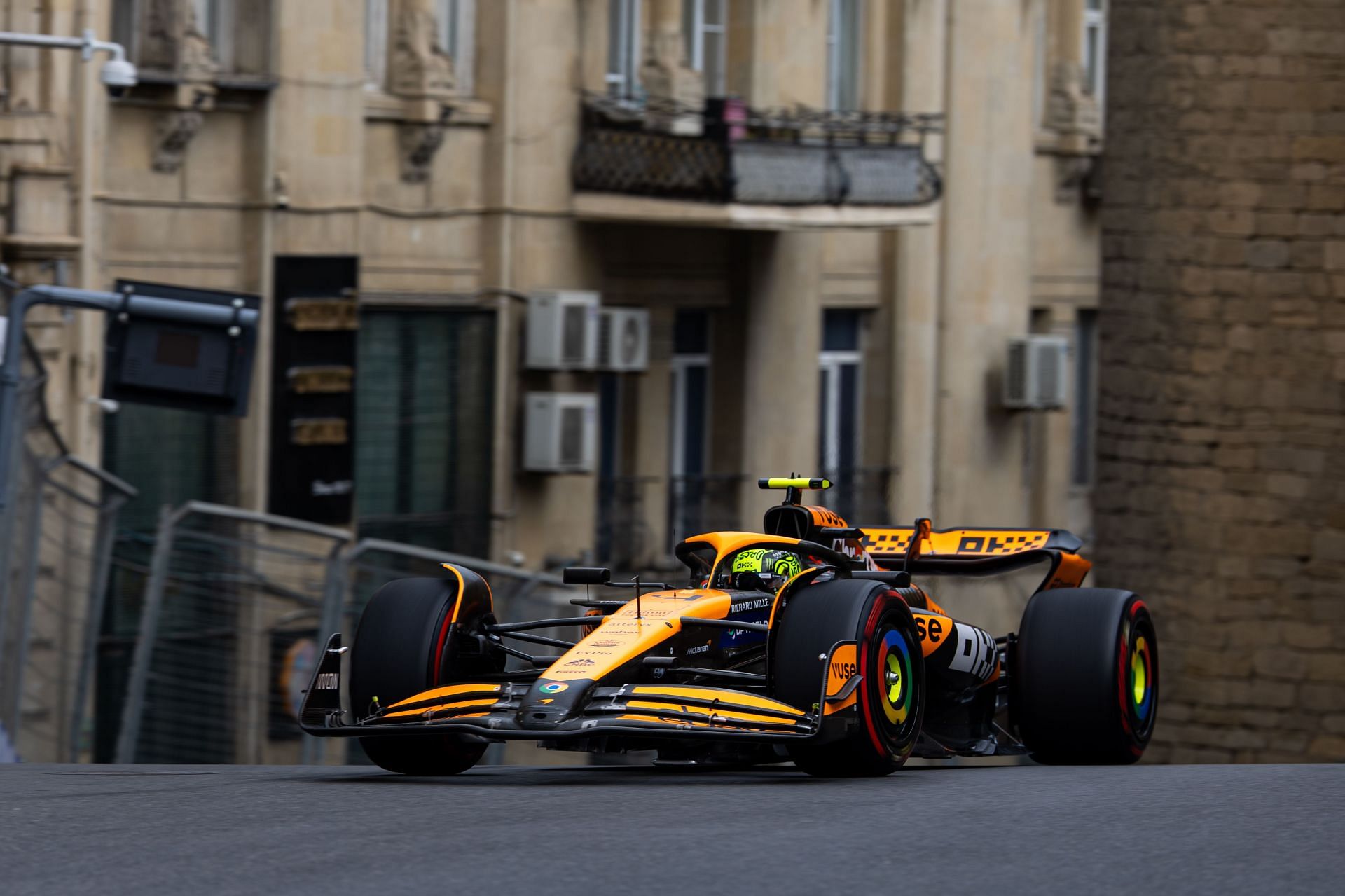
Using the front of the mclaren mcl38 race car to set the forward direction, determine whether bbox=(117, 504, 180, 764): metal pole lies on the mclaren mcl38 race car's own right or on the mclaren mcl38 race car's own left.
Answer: on the mclaren mcl38 race car's own right

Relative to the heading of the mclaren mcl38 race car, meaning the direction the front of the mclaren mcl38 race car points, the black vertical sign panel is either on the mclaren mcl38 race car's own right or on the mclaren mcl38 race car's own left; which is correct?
on the mclaren mcl38 race car's own right

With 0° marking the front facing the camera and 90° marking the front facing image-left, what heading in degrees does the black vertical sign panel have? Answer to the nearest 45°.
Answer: approximately 0°

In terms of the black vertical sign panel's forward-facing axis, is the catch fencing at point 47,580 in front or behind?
in front

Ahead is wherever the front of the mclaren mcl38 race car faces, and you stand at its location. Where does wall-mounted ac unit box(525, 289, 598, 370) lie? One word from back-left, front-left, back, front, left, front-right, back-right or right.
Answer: back-right

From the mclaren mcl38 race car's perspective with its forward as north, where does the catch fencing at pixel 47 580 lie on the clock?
The catch fencing is roughly at 3 o'clock from the mclaren mcl38 race car.

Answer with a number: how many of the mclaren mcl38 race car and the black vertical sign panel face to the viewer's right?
0

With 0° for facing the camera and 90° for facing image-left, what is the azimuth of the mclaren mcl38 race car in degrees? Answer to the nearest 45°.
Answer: approximately 45°

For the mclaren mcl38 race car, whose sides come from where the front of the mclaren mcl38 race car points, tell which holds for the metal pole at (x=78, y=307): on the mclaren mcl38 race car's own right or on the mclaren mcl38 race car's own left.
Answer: on the mclaren mcl38 race car's own right

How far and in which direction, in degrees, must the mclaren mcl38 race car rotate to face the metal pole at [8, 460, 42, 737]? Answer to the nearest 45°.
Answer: approximately 90° to its right

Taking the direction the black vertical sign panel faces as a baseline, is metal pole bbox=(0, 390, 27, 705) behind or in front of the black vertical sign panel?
in front

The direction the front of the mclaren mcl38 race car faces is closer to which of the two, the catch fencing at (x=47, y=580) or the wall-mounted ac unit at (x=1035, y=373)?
the catch fencing
